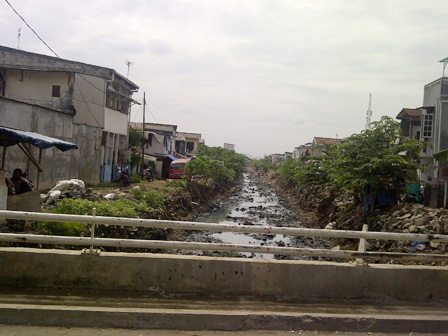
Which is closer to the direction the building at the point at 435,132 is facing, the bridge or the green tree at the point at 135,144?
the green tree

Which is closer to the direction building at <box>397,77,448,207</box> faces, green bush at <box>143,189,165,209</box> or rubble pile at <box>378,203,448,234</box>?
the green bush

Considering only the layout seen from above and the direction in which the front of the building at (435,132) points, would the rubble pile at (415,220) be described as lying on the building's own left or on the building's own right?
on the building's own left

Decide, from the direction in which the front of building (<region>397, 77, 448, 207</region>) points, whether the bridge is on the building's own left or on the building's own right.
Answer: on the building's own left

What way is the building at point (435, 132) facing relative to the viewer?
to the viewer's left
